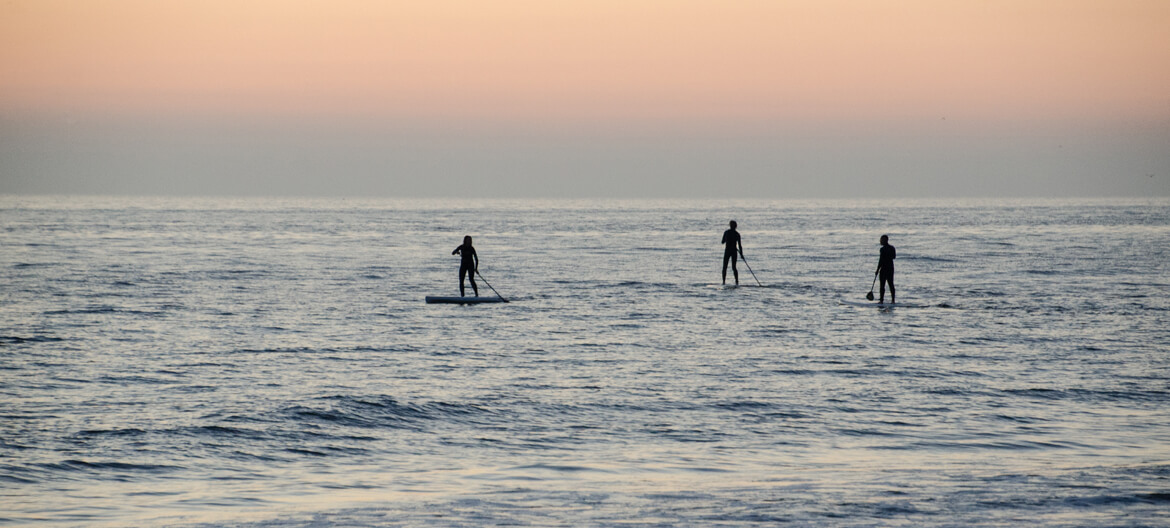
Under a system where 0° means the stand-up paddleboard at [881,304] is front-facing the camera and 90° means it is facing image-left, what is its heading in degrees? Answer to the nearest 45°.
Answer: approximately 90°

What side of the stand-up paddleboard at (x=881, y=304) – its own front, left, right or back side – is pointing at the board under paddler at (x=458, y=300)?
front
